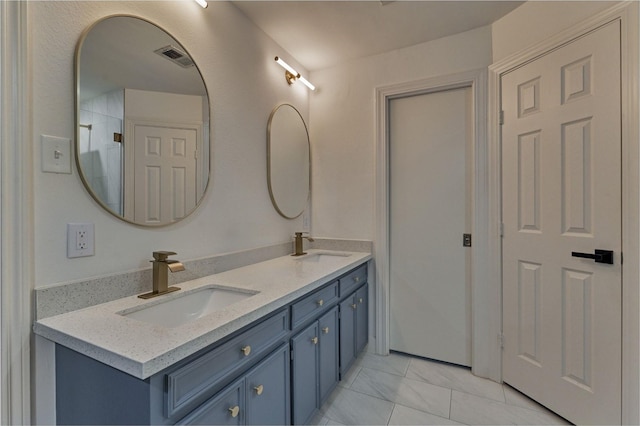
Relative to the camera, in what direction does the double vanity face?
facing the viewer and to the right of the viewer

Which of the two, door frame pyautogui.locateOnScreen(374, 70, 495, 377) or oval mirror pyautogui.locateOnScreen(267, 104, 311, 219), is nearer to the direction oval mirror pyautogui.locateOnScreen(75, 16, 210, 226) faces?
the door frame

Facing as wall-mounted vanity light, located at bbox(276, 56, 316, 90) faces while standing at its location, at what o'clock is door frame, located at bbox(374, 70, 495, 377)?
The door frame is roughly at 11 o'clock from the wall-mounted vanity light.

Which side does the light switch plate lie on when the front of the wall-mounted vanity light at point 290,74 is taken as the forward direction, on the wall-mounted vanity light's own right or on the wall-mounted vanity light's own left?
on the wall-mounted vanity light's own right

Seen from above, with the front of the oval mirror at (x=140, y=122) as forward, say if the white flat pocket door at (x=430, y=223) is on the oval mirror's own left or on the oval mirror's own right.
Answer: on the oval mirror's own left

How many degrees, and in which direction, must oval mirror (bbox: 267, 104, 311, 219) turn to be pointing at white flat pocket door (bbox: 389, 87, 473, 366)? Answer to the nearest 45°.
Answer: approximately 45° to its left

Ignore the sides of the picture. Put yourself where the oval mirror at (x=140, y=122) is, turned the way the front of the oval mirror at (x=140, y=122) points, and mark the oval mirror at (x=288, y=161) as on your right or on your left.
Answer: on your left
